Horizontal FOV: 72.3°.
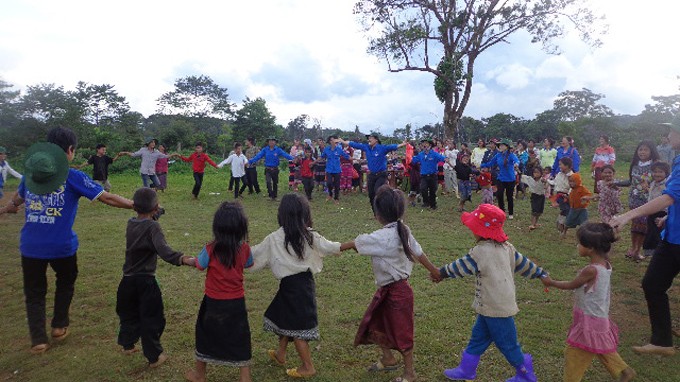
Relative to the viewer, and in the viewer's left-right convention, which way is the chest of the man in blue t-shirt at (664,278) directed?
facing to the left of the viewer

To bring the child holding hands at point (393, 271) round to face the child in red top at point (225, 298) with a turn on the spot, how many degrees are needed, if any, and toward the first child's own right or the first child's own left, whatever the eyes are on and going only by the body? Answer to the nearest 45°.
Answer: approximately 45° to the first child's own left

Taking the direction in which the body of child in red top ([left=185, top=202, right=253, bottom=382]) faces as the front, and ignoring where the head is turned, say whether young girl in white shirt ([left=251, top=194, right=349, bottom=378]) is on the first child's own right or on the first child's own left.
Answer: on the first child's own right

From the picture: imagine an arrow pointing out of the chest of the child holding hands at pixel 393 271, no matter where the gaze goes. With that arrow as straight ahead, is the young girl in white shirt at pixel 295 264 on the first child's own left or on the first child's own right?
on the first child's own left

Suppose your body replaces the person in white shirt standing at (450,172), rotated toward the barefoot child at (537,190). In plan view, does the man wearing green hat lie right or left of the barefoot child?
right

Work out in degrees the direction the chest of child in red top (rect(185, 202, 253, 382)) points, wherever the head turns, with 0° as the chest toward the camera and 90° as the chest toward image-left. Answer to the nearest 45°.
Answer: approximately 180°

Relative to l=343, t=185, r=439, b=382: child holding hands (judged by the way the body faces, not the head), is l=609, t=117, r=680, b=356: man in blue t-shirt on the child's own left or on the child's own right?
on the child's own right

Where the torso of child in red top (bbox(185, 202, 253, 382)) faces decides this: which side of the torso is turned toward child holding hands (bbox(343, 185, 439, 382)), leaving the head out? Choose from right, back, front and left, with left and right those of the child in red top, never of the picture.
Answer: right

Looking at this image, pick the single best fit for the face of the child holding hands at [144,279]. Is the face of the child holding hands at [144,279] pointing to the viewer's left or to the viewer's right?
to the viewer's right

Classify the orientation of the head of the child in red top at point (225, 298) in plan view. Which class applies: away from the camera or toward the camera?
away from the camera

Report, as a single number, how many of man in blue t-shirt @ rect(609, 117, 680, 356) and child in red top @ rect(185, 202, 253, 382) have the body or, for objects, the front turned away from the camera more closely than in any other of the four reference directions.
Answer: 1

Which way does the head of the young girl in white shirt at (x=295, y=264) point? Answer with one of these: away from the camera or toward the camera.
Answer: away from the camera

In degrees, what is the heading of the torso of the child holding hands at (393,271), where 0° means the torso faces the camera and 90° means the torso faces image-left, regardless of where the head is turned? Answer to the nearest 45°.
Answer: approximately 135°

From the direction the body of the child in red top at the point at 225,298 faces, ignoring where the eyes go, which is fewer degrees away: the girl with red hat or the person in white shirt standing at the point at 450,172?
the person in white shirt standing
